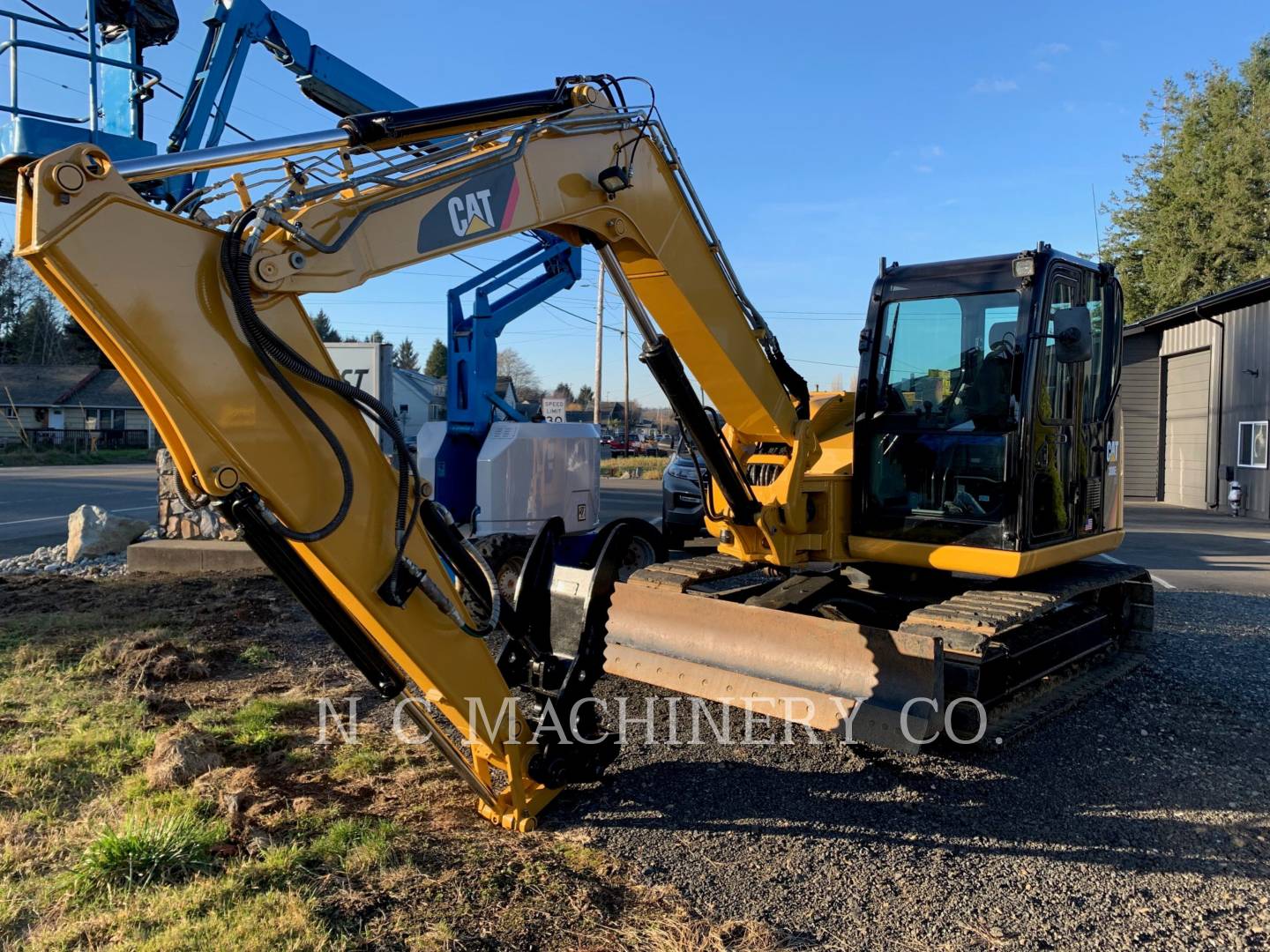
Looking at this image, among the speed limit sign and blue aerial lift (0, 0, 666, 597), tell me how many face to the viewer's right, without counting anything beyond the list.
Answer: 0

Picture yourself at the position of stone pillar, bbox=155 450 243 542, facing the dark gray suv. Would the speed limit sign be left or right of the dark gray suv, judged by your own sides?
left

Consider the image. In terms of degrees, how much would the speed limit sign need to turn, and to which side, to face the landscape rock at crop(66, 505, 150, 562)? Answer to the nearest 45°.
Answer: approximately 45° to its right

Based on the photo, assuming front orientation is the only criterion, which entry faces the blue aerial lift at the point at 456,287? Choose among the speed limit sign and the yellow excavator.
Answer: the speed limit sign

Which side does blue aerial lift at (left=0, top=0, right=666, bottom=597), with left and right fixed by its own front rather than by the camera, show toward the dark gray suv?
back

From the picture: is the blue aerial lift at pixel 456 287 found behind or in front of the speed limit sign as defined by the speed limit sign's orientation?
in front

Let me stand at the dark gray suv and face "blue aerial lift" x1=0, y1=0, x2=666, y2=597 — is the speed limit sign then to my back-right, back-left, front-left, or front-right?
back-right

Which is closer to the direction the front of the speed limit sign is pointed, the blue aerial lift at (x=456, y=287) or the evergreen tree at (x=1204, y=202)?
the blue aerial lift

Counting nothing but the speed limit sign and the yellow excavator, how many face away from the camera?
0

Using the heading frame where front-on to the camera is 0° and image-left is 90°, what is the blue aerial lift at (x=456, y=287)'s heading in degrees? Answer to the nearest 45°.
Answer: approximately 45°

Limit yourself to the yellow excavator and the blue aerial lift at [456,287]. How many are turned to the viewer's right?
0

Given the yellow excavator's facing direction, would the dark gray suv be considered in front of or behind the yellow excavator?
behind
